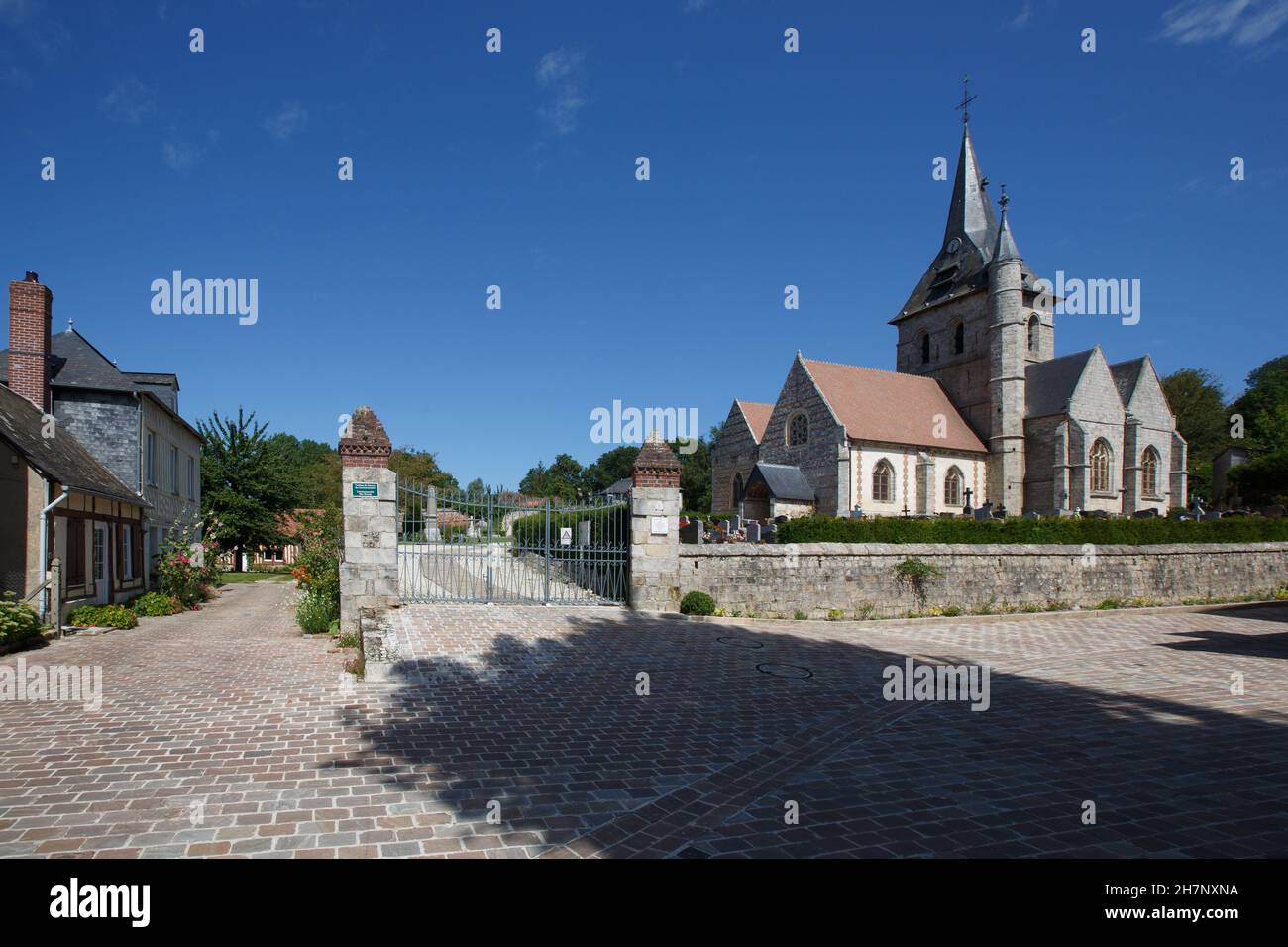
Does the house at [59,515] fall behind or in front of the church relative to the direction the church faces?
in front

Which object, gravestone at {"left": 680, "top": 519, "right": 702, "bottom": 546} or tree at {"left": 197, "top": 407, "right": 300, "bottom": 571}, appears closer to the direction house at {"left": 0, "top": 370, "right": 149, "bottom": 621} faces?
the gravestone

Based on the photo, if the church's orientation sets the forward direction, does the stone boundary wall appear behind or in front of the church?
in front

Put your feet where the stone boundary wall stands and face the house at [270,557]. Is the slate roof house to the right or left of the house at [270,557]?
left

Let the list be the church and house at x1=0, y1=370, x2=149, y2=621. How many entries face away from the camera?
0

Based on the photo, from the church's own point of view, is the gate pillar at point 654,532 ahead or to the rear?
ahead

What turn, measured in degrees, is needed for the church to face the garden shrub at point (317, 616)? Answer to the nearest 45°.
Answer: approximately 45° to its left

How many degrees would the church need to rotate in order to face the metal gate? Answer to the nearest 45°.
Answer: approximately 45° to its left

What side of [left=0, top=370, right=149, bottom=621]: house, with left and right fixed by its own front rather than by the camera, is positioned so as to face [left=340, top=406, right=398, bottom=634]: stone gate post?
front

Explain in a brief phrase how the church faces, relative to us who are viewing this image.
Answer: facing the viewer and to the left of the viewer

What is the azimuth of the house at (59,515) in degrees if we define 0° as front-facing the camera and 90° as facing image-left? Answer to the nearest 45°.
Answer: approximately 315°
